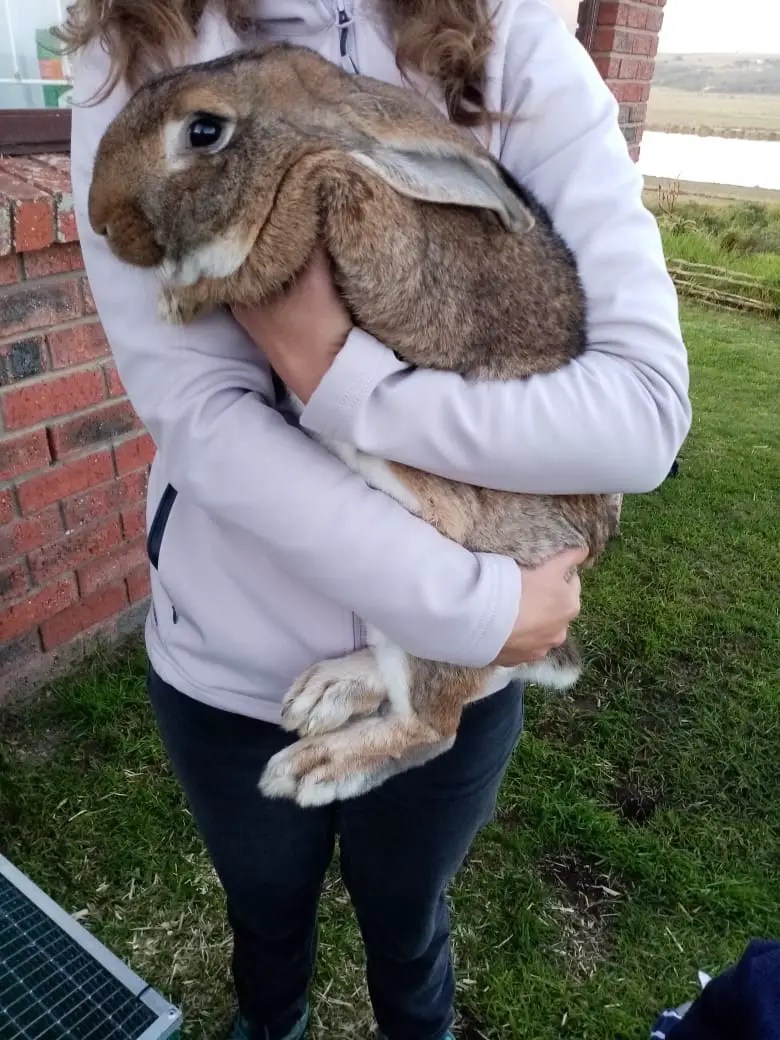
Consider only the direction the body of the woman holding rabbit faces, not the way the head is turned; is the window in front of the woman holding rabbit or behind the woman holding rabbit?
behind

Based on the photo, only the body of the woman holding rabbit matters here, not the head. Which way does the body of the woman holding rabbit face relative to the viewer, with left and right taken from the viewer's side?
facing the viewer

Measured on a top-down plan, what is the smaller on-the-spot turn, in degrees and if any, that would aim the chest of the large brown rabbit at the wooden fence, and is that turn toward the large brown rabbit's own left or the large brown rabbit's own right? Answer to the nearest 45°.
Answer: approximately 135° to the large brown rabbit's own right

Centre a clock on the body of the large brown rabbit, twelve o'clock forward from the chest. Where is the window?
The window is roughly at 2 o'clock from the large brown rabbit.

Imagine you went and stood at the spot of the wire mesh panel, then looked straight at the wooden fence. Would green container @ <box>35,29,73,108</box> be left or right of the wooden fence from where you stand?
left

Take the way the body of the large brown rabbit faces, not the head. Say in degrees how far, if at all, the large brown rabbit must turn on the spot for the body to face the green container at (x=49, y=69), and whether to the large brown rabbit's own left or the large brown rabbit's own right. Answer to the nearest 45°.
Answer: approximately 45° to the large brown rabbit's own right

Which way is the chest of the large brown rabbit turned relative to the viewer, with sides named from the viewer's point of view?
facing to the left of the viewer
